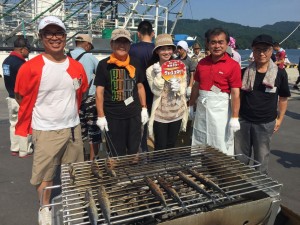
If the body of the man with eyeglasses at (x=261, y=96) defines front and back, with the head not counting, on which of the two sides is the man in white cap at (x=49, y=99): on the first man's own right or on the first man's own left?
on the first man's own right

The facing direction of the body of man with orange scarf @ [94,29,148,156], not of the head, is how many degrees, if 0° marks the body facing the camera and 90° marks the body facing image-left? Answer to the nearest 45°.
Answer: approximately 0°
